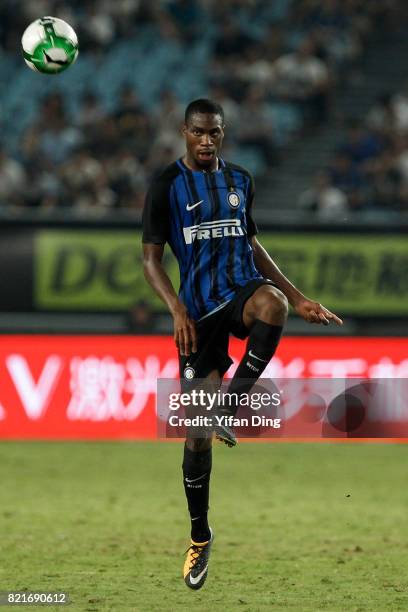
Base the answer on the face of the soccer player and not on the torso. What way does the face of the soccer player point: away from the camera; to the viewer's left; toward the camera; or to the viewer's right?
toward the camera

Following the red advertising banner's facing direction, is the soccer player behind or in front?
in front

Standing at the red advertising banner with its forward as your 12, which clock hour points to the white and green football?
The white and green football is roughly at 12 o'clock from the red advertising banner.

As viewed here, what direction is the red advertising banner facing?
toward the camera
